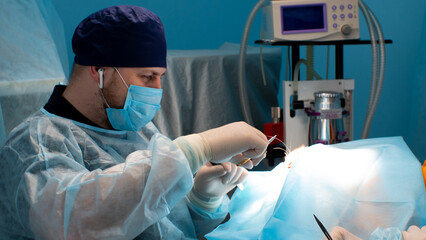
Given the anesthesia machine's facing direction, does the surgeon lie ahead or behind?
ahead

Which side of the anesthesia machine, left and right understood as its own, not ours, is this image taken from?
front

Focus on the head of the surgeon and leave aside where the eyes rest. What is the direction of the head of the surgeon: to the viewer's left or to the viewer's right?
to the viewer's right
